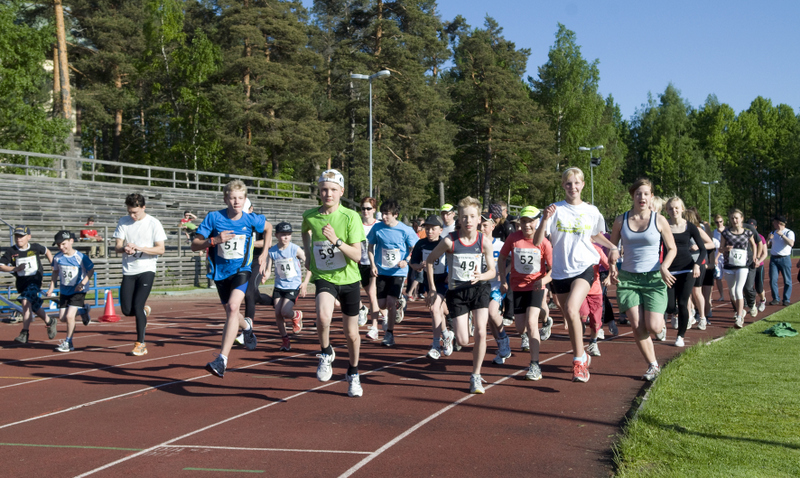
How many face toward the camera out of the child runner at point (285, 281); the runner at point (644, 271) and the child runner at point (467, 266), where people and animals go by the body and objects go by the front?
3

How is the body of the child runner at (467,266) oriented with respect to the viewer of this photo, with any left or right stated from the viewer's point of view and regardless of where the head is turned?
facing the viewer

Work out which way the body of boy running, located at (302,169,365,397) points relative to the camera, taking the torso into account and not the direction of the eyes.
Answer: toward the camera

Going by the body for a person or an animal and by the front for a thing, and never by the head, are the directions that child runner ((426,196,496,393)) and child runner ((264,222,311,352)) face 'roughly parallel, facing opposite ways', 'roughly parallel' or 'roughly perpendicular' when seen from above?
roughly parallel

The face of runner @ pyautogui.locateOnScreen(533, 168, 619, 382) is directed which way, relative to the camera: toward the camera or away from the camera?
toward the camera

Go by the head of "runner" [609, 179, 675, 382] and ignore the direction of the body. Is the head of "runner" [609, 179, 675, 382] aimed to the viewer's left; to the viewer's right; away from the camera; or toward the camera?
toward the camera

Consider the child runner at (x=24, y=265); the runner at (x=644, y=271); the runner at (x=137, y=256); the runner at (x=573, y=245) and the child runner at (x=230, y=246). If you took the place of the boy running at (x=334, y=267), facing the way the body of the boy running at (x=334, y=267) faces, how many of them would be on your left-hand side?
2

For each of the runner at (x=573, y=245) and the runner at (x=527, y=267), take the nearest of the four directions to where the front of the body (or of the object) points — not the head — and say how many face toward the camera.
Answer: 2

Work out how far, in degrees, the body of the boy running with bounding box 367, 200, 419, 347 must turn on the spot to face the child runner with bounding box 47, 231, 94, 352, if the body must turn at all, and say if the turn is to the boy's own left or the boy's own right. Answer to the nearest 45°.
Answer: approximately 90° to the boy's own right

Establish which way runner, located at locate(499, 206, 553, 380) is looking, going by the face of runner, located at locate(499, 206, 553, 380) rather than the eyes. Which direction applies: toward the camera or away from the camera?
toward the camera

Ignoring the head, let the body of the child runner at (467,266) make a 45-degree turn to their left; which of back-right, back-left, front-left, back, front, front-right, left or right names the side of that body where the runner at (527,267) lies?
left

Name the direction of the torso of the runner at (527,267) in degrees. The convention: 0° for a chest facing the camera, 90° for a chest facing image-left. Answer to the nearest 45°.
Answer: approximately 0°

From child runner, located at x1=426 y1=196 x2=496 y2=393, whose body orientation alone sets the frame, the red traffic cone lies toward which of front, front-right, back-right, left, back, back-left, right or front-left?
back-right

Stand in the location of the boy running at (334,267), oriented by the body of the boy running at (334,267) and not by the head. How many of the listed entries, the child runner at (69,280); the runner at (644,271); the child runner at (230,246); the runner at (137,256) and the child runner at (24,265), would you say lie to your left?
1

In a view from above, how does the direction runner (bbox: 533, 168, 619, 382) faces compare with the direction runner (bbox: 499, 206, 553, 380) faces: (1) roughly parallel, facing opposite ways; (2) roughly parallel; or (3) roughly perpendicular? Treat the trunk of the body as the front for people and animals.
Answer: roughly parallel

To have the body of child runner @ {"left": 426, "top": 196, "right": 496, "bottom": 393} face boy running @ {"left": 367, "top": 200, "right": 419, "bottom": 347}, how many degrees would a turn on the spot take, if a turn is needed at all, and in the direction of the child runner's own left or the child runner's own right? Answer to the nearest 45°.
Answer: approximately 180°

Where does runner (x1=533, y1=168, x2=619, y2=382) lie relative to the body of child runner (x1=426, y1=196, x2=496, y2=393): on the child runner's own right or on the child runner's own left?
on the child runner's own left

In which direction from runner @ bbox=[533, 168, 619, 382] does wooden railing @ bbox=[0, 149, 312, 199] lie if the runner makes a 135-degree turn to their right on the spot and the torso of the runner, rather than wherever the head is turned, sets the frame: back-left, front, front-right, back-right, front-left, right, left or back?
front

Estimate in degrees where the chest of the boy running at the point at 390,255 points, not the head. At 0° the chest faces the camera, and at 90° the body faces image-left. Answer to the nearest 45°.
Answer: approximately 0°
